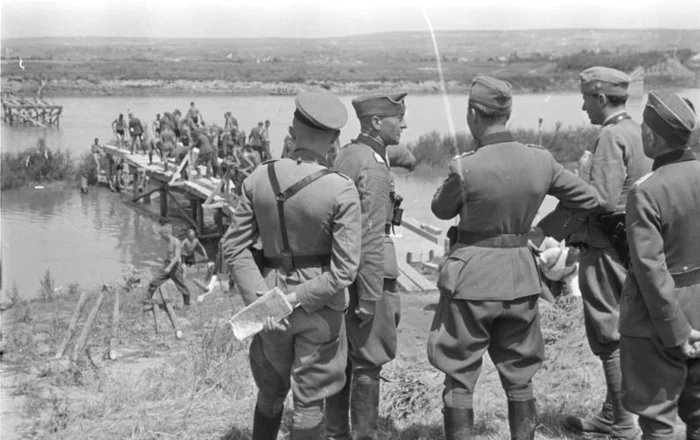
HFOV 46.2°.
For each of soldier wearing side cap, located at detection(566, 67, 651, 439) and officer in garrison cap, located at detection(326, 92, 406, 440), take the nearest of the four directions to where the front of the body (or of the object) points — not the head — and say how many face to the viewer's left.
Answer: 1

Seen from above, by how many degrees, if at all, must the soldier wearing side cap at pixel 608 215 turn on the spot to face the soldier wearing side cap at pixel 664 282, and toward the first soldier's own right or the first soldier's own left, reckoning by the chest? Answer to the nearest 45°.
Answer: approximately 90° to the first soldier's own left

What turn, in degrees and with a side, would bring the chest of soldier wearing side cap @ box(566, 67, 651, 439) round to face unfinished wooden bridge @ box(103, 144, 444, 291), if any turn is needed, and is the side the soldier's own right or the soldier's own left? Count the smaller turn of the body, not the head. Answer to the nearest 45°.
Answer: approximately 45° to the soldier's own right

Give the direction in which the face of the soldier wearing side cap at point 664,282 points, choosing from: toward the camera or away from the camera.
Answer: away from the camera

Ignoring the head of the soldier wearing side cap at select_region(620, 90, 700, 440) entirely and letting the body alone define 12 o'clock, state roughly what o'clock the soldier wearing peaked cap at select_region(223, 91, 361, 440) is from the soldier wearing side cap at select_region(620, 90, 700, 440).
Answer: the soldier wearing peaked cap at select_region(223, 91, 361, 440) is roughly at 10 o'clock from the soldier wearing side cap at select_region(620, 90, 700, 440).

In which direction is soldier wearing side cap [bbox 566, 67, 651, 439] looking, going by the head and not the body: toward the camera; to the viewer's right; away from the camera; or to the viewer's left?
to the viewer's left

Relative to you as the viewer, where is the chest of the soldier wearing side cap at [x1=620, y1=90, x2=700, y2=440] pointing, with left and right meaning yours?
facing away from the viewer and to the left of the viewer

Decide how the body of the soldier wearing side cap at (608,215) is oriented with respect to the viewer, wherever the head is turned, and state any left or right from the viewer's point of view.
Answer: facing to the left of the viewer
